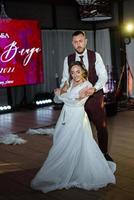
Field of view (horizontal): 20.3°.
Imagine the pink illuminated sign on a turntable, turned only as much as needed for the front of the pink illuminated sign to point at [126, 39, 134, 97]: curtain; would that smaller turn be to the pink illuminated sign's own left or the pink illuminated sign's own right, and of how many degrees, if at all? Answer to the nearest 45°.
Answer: approximately 90° to the pink illuminated sign's own left

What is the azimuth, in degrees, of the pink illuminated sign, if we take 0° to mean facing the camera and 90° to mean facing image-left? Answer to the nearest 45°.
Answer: approximately 0°

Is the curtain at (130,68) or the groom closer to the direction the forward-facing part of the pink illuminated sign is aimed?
the groom

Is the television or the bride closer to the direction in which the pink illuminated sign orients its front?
the bride

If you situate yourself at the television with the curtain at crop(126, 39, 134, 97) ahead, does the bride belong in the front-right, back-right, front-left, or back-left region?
back-right

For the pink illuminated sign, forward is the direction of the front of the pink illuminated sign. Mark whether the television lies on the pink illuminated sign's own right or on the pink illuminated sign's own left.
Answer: on the pink illuminated sign's own left
